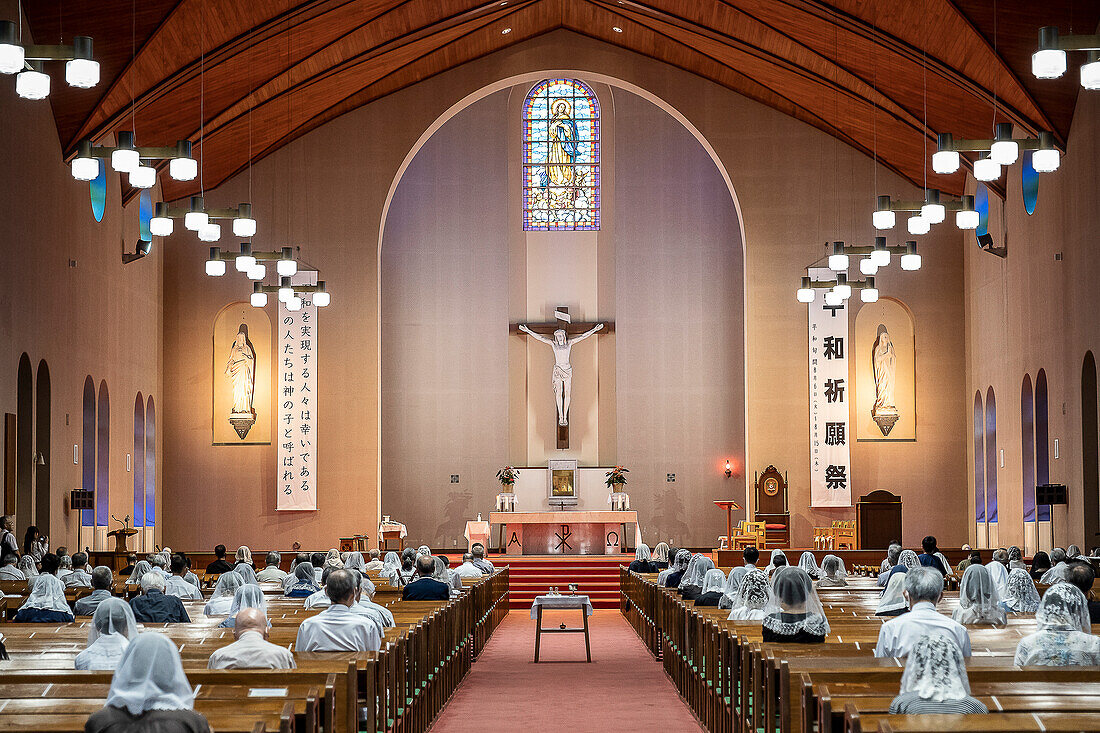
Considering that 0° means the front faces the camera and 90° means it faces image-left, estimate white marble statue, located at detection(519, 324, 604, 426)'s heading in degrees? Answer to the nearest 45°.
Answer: approximately 0°

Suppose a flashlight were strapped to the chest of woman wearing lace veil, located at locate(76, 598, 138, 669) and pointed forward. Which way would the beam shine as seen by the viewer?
away from the camera

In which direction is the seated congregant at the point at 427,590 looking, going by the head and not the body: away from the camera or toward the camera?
away from the camera

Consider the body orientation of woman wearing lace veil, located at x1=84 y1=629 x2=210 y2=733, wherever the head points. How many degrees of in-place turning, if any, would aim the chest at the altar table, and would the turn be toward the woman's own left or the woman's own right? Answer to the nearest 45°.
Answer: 0° — they already face it

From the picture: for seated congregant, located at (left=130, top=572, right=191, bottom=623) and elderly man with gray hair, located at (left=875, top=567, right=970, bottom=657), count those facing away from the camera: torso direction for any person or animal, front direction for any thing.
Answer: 2

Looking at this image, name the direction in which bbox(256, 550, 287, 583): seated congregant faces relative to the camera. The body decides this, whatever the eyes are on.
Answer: away from the camera

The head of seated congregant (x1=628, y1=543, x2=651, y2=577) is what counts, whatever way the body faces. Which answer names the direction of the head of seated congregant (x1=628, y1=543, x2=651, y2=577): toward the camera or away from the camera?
away from the camera

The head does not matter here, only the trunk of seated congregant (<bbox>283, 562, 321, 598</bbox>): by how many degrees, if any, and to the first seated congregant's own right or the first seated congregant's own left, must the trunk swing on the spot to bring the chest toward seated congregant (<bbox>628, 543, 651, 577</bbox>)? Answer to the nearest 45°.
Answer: approximately 45° to the first seated congregant's own right

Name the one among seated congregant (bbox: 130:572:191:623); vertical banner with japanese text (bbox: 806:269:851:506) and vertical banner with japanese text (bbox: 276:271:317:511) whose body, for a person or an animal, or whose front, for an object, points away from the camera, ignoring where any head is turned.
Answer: the seated congregant

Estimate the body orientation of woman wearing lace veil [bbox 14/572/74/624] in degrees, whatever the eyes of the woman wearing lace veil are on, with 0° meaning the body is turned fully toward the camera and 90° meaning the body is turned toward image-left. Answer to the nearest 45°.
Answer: approximately 180°

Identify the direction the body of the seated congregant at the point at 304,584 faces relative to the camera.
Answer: away from the camera

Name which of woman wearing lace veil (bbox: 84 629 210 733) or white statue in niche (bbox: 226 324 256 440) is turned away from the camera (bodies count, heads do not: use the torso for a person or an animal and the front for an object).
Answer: the woman wearing lace veil
